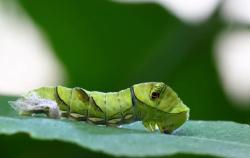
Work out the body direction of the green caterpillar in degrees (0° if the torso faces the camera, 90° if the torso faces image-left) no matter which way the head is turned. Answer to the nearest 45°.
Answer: approximately 270°
